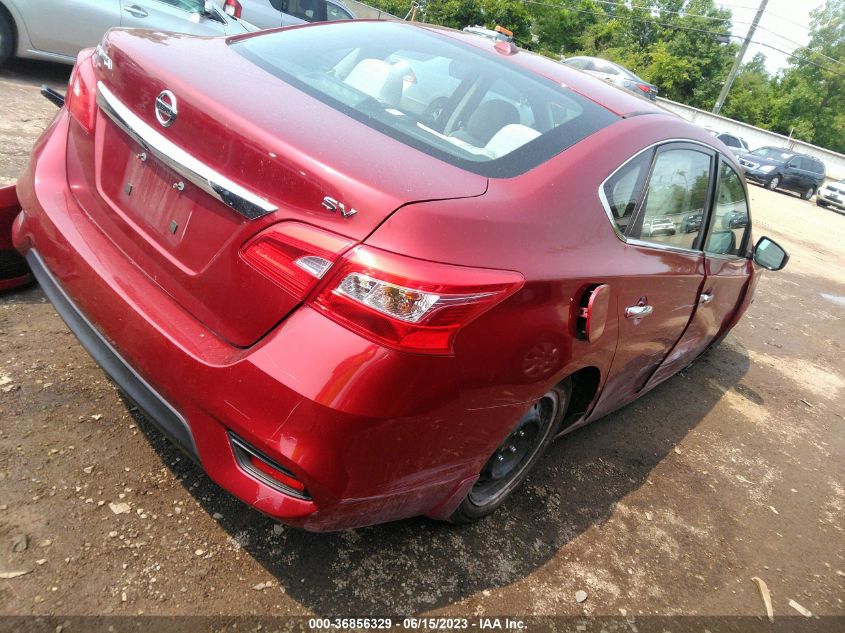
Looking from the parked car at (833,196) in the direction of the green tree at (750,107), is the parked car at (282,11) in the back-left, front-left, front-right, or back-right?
back-left

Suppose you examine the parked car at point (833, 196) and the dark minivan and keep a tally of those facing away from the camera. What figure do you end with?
0

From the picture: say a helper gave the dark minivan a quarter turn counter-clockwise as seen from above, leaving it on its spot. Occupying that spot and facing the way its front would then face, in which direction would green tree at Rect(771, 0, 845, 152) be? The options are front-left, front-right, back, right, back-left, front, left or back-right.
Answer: back-left

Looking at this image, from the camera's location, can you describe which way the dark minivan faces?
facing the viewer and to the left of the viewer

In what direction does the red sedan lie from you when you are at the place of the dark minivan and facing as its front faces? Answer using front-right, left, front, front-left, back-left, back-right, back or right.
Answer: front-left

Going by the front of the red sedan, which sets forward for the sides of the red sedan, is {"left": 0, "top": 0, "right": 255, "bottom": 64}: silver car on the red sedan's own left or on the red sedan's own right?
on the red sedan's own left

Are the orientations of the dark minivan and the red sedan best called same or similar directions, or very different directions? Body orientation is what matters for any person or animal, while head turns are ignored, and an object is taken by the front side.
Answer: very different directions

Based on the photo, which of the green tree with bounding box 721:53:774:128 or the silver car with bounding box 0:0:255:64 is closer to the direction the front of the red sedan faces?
the green tree

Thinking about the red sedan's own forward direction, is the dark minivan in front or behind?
in front

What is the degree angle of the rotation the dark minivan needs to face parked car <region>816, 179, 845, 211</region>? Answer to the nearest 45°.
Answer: approximately 135° to its left

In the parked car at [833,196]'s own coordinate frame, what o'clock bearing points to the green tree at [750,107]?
The green tree is roughly at 4 o'clock from the parked car.

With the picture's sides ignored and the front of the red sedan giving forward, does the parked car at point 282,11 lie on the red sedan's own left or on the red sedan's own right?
on the red sedan's own left

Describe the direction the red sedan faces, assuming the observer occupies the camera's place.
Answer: facing away from the viewer and to the right of the viewer

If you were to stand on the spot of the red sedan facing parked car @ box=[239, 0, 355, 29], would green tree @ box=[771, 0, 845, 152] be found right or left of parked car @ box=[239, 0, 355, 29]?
right
